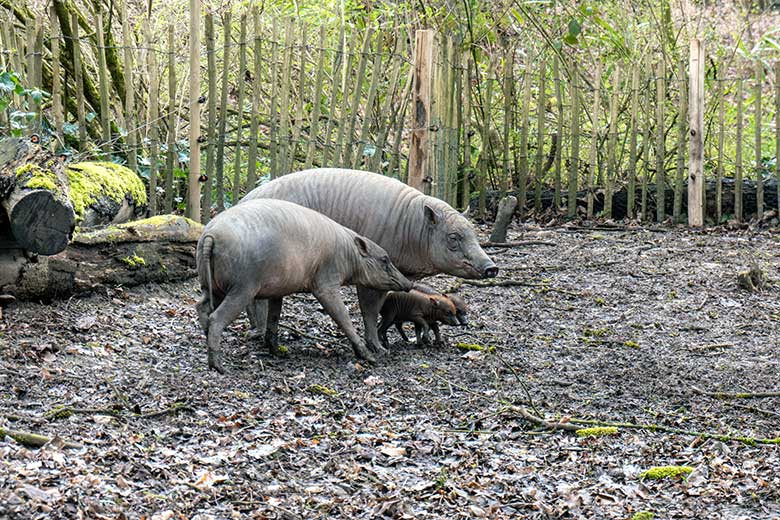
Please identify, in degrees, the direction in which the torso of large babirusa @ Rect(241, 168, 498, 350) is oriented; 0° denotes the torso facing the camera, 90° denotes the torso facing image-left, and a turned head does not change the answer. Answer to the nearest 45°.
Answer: approximately 270°

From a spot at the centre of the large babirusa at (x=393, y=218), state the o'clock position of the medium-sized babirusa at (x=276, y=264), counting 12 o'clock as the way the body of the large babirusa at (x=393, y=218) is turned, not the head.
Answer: the medium-sized babirusa at (x=276, y=264) is roughly at 4 o'clock from the large babirusa at (x=393, y=218).

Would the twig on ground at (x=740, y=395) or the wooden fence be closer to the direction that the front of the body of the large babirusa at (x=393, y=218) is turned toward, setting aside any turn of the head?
the twig on ground

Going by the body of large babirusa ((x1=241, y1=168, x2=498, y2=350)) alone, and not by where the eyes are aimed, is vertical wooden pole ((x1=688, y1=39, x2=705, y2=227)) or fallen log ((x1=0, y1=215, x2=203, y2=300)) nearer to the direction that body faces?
the vertical wooden pole

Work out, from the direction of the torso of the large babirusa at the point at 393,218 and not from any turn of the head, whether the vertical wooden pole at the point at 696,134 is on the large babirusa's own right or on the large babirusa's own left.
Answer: on the large babirusa's own left

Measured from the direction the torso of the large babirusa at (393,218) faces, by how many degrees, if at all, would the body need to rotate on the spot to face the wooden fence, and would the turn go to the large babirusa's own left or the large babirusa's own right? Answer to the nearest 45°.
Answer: approximately 90° to the large babirusa's own left
